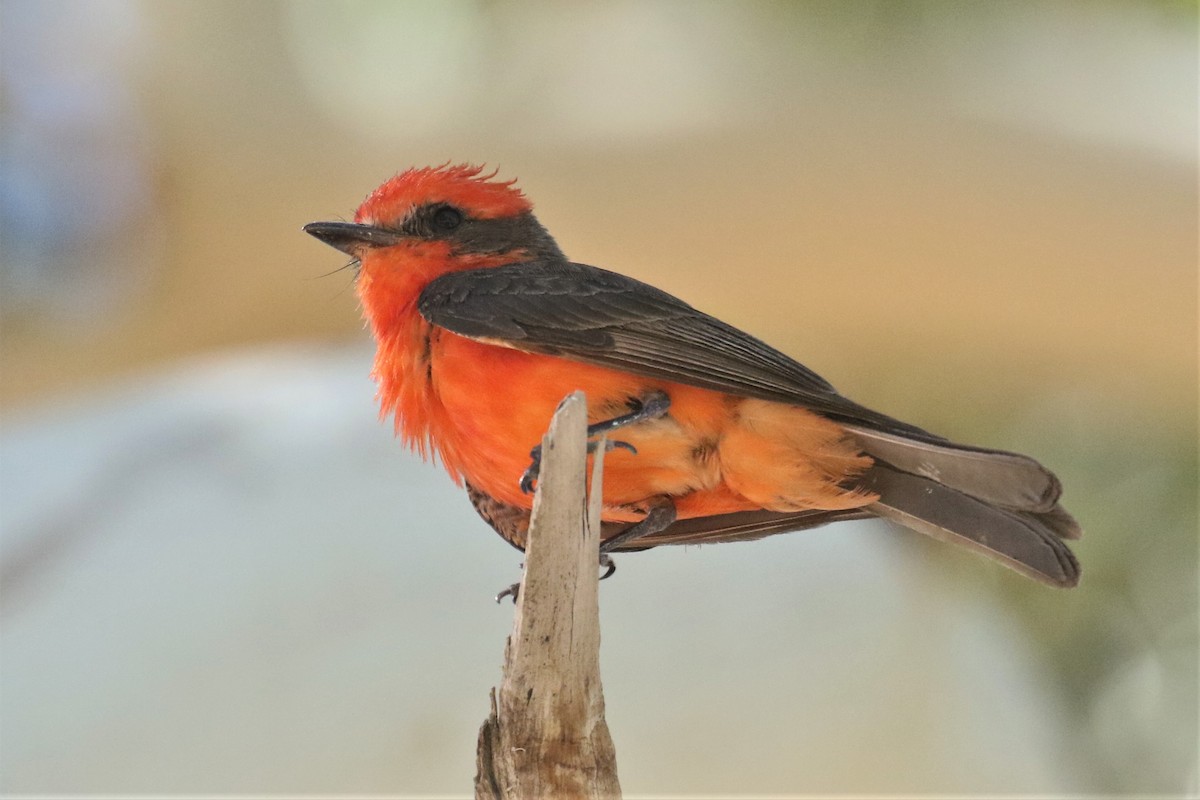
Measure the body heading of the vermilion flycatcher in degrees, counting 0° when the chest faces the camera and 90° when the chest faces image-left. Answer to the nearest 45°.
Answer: approximately 90°
